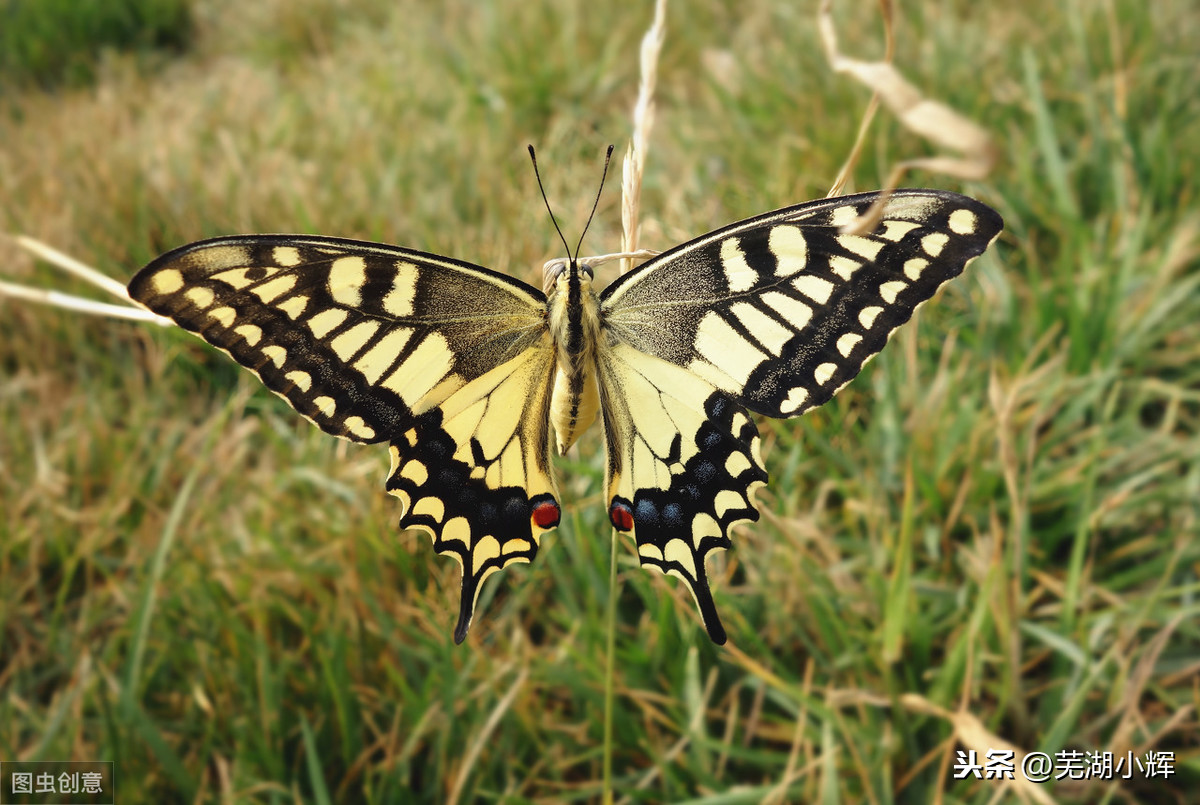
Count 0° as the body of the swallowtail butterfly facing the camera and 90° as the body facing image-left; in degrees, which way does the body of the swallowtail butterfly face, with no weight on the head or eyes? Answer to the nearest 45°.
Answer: approximately 180°
